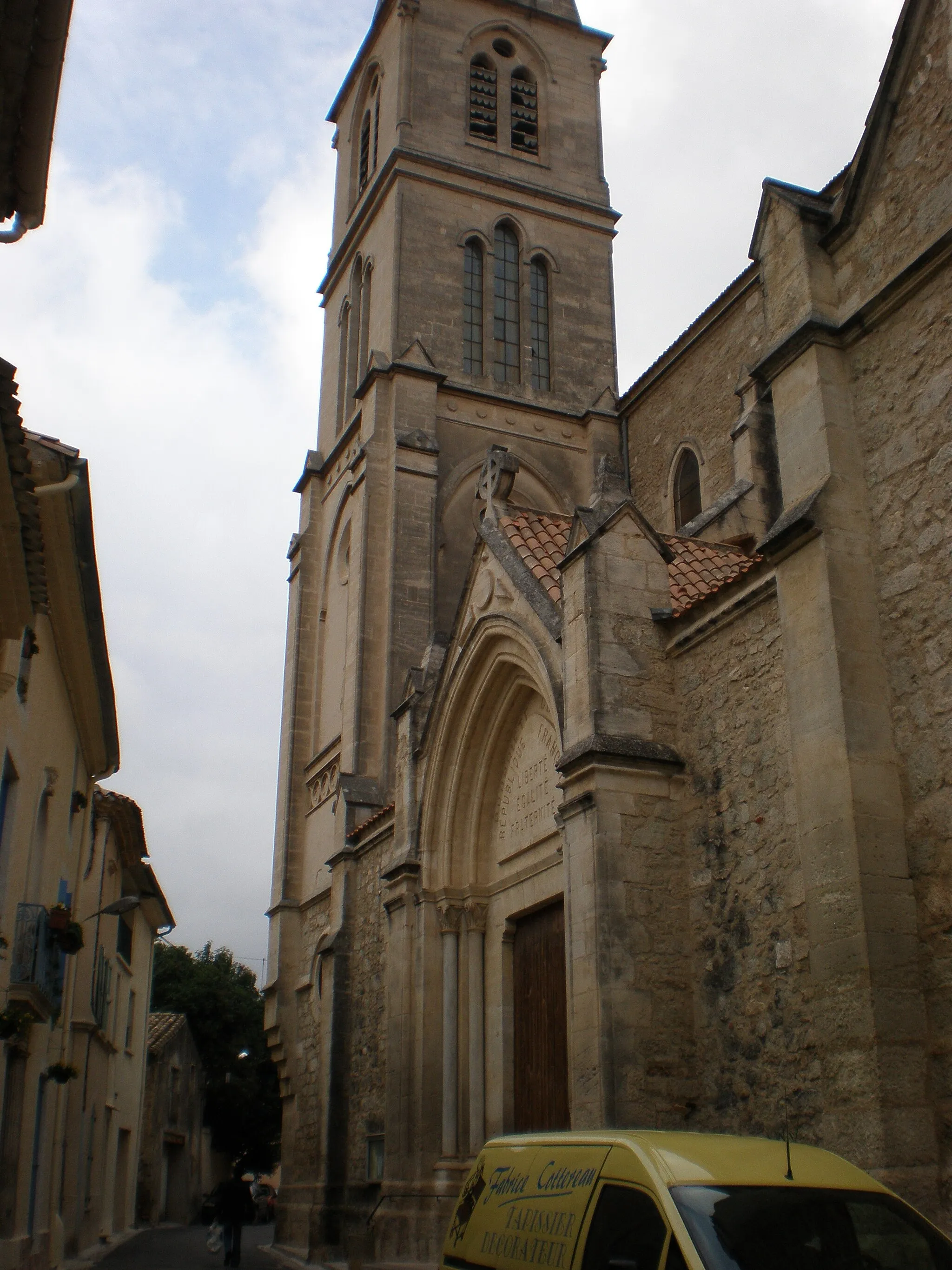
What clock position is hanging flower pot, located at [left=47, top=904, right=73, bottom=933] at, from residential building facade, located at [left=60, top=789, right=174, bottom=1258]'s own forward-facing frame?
The hanging flower pot is roughly at 3 o'clock from the residential building facade.

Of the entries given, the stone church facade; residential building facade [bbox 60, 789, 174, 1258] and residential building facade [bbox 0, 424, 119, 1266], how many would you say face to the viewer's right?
2

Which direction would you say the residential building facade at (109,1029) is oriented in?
to the viewer's right

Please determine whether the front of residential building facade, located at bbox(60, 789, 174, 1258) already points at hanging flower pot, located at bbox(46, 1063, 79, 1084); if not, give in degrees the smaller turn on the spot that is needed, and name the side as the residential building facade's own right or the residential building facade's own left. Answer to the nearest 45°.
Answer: approximately 90° to the residential building facade's own right

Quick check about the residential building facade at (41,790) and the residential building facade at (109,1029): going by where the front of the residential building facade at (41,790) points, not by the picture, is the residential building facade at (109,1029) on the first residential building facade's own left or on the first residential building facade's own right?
on the first residential building facade's own left

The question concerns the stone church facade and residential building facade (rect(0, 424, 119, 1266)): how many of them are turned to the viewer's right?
1

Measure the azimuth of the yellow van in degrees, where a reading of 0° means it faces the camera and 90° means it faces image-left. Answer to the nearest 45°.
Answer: approximately 315°

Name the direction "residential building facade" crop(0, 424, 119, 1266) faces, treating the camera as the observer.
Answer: facing to the right of the viewer

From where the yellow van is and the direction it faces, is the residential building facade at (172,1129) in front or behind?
behind

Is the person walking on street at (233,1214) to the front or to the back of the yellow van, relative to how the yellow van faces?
to the back

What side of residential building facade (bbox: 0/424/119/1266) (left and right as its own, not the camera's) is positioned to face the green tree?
left
